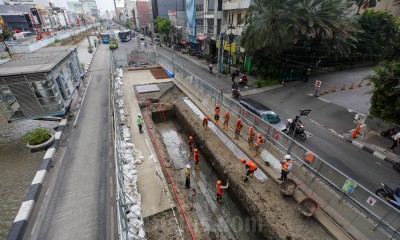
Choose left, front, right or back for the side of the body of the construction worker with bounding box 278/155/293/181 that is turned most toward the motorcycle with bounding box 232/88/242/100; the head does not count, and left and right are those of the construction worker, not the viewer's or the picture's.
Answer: right

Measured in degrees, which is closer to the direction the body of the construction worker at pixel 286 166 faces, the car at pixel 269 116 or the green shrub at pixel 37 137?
the green shrub

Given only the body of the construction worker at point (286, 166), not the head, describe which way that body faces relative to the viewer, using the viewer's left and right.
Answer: facing the viewer and to the left of the viewer

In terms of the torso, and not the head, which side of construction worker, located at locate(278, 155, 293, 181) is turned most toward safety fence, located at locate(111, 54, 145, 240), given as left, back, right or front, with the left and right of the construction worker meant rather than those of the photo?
front

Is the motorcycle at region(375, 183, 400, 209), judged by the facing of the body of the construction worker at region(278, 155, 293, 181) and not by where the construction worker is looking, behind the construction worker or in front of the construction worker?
behind

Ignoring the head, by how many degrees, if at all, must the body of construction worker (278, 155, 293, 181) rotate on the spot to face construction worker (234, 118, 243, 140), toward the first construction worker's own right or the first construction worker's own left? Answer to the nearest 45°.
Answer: approximately 90° to the first construction worker's own right

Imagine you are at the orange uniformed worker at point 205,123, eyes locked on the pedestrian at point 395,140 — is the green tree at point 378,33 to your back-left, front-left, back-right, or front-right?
front-left

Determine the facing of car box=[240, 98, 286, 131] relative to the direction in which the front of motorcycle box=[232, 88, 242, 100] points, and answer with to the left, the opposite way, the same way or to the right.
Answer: the same way

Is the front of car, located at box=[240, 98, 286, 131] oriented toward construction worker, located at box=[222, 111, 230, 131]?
no

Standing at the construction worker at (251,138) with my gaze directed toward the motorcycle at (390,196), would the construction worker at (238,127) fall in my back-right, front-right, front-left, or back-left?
back-left
